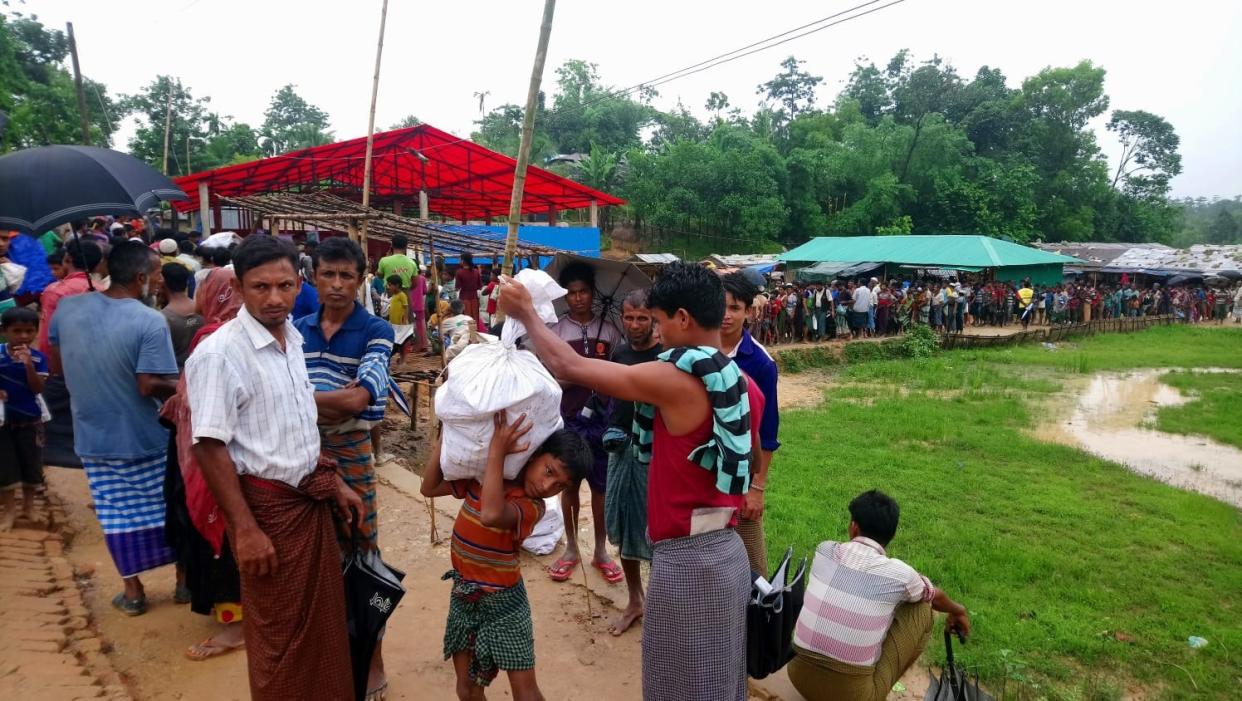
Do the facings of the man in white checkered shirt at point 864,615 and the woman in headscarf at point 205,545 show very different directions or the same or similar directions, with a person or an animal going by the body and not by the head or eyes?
very different directions

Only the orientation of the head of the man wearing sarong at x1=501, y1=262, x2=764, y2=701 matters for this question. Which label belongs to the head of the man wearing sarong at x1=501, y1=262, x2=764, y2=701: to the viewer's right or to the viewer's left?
to the viewer's left

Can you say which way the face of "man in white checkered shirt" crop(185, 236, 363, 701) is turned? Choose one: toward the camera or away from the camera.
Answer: toward the camera

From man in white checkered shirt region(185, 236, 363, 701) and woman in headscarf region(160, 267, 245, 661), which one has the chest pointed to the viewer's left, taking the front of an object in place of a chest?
the woman in headscarf

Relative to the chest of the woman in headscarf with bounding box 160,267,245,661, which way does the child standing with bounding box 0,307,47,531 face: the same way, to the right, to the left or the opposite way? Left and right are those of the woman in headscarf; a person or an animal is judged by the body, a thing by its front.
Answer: to the left

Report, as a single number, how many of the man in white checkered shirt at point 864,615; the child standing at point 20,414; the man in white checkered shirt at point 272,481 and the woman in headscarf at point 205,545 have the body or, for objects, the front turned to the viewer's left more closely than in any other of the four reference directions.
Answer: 1

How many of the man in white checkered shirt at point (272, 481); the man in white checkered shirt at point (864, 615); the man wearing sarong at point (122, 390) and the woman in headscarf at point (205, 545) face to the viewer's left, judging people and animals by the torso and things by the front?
1

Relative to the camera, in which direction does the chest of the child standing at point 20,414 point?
toward the camera

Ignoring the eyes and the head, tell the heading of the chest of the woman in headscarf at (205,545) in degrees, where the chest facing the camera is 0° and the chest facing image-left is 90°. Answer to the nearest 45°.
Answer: approximately 90°

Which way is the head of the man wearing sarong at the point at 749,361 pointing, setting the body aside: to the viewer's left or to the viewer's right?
to the viewer's left

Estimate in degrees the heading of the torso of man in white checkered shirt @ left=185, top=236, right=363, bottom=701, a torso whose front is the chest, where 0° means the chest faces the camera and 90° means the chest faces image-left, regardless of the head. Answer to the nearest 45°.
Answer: approximately 315°

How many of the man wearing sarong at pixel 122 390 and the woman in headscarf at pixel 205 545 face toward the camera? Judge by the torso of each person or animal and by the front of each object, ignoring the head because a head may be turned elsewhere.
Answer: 0

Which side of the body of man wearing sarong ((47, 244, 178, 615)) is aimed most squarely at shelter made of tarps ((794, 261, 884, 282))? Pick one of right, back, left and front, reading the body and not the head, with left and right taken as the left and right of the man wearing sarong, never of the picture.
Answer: front

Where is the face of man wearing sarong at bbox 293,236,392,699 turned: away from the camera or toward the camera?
toward the camera
